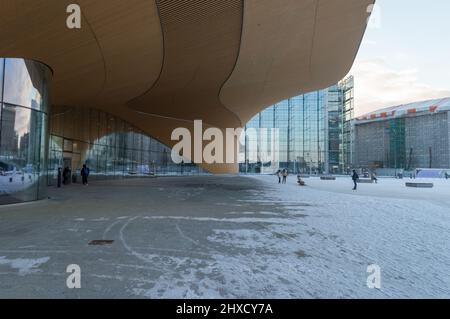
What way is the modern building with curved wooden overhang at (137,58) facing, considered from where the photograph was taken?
facing the viewer and to the right of the viewer
